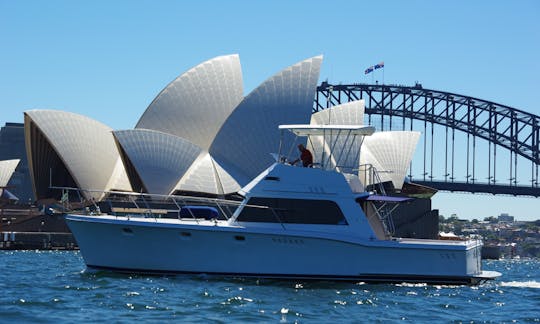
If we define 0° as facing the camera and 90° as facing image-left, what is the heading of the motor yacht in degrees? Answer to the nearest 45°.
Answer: approximately 90°
